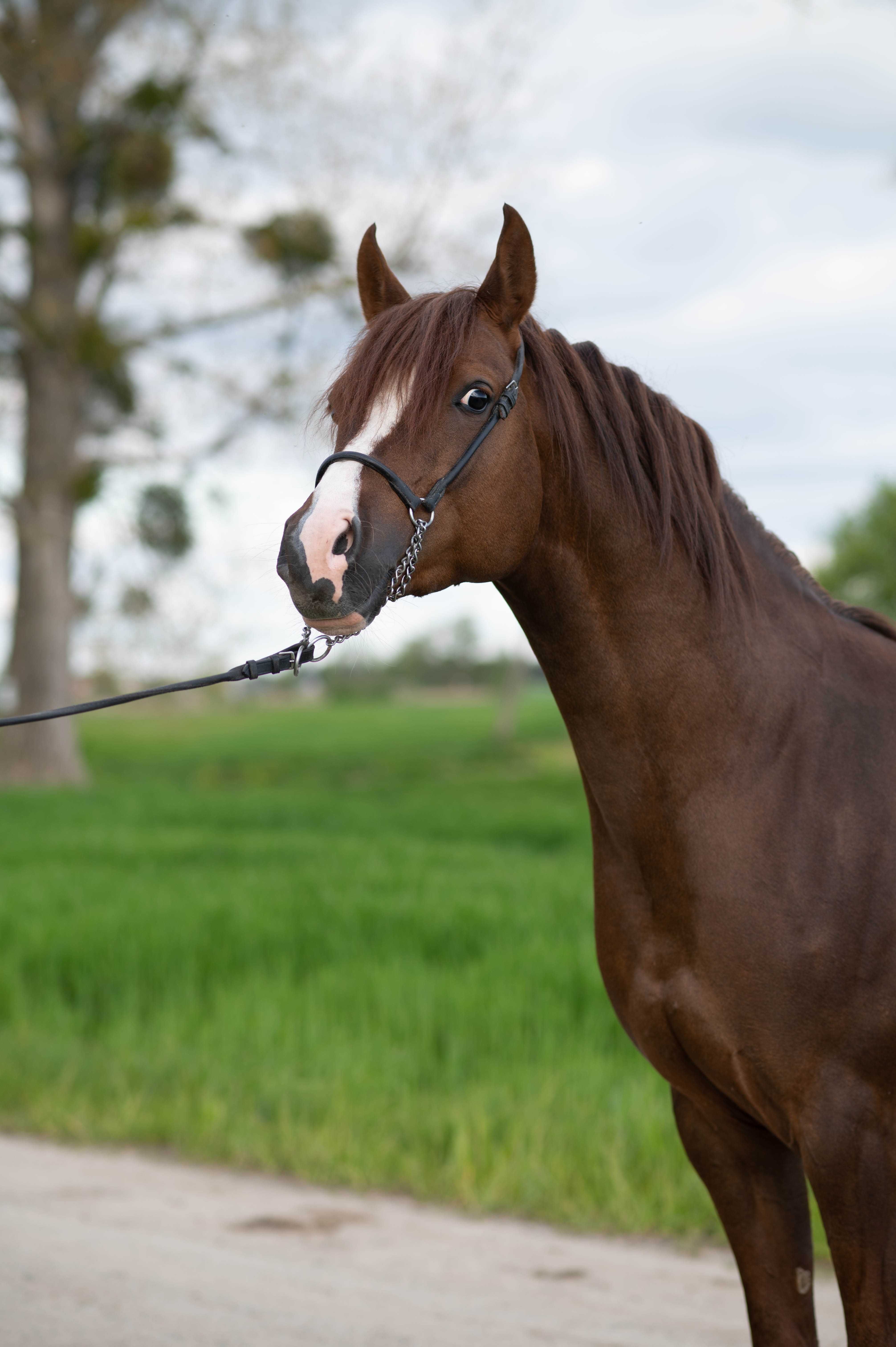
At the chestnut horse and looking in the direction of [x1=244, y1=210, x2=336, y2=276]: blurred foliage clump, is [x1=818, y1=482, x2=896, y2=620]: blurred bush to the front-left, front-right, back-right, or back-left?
front-right

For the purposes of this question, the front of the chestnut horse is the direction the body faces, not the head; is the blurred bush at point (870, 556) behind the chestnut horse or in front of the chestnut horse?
behind

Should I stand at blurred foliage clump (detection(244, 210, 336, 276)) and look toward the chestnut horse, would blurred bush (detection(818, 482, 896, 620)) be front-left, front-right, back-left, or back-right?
back-left

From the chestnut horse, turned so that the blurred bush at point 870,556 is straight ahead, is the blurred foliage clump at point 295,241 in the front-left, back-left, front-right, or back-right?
front-left

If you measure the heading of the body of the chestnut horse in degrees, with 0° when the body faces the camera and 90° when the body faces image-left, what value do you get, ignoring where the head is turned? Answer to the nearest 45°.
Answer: approximately 45°

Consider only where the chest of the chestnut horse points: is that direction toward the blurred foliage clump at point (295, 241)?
no
